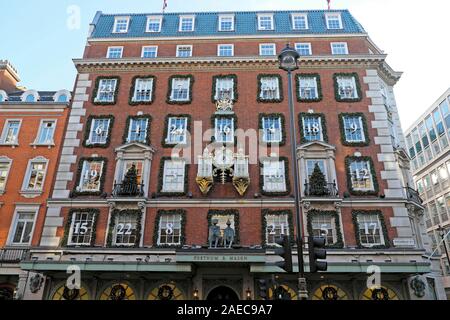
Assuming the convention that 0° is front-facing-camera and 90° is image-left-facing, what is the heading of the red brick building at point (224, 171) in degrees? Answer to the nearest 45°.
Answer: approximately 0°

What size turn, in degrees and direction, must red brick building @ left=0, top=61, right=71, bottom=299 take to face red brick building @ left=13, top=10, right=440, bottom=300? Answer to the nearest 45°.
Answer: approximately 45° to its left

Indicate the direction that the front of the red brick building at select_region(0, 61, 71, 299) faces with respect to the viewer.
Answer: facing the viewer

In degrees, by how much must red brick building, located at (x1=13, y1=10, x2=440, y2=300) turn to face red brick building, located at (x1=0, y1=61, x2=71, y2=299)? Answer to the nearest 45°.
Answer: approximately 90° to its right

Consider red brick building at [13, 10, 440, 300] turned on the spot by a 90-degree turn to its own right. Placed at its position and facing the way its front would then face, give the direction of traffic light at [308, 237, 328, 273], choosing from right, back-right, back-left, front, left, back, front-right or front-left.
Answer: left

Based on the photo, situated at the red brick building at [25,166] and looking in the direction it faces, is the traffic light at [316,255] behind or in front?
in front

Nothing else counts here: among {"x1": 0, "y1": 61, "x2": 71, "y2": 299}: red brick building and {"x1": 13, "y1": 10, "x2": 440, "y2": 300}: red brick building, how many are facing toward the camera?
2
